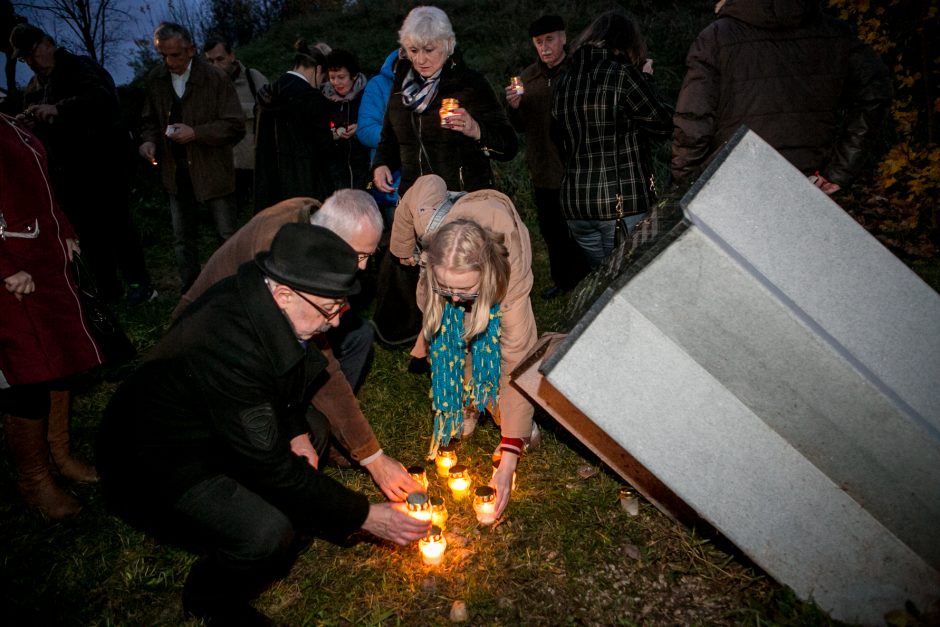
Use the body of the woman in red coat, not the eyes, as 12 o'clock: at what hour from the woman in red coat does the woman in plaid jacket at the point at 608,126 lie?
The woman in plaid jacket is roughly at 11 o'clock from the woman in red coat.

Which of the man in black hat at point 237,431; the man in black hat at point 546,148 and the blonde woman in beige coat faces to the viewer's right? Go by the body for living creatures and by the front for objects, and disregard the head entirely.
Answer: the man in black hat at point 237,431

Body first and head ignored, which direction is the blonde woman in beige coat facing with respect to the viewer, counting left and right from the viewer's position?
facing the viewer

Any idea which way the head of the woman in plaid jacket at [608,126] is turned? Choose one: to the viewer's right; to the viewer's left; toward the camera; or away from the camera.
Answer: away from the camera

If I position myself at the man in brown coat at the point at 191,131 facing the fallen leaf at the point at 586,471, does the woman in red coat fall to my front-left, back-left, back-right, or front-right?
front-right

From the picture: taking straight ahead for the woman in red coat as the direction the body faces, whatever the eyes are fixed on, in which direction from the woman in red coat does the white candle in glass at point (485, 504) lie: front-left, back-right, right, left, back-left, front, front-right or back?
front

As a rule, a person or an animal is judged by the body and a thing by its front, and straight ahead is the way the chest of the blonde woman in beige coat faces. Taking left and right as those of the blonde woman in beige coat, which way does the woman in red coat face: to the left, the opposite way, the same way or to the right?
to the left

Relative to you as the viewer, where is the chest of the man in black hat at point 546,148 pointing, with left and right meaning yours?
facing the viewer and to the left of the viewer

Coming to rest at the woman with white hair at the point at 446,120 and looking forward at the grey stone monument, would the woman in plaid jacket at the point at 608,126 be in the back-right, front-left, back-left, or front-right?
front-left

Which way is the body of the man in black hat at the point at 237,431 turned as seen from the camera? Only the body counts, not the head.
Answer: to the viewer's right

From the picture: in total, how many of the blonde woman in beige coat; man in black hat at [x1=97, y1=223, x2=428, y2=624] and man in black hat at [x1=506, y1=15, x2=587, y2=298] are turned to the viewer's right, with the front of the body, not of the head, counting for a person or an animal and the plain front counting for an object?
1

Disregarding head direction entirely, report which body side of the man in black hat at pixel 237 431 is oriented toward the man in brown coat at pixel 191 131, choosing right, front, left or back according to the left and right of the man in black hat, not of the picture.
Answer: left

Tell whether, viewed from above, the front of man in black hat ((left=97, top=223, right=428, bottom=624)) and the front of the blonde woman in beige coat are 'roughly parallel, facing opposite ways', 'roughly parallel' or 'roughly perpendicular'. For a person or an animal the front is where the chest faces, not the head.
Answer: roughly perpendicular

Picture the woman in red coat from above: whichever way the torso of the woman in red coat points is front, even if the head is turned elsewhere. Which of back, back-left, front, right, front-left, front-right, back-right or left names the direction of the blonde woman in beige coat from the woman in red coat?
front

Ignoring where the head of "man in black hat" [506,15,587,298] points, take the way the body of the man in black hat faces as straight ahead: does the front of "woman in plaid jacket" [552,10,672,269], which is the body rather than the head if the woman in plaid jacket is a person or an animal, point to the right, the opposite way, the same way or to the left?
the opposite way
